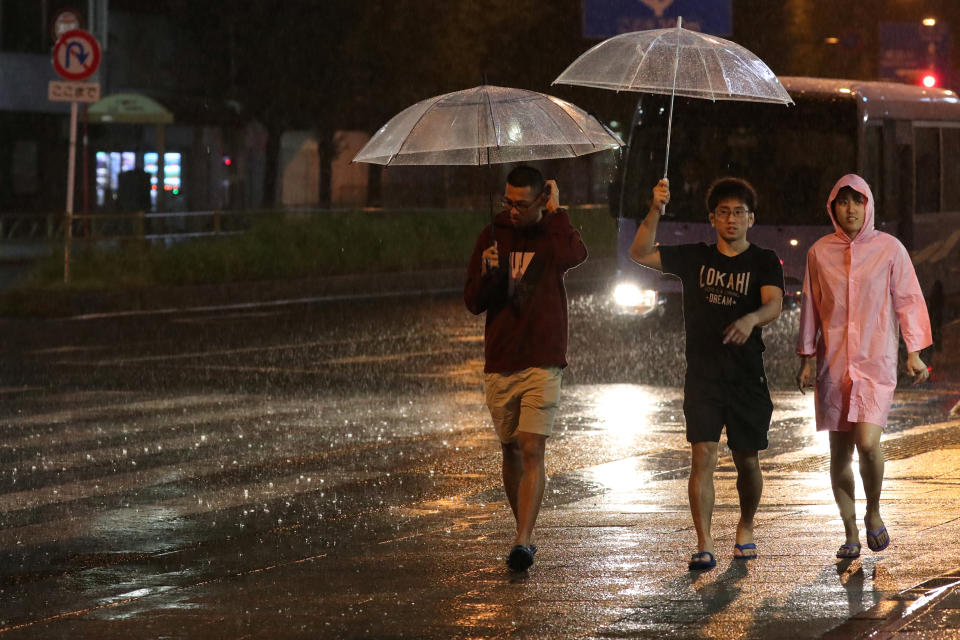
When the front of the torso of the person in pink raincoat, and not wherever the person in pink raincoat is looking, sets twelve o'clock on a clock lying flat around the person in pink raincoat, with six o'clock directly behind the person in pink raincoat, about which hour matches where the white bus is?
The white bus is roughly at 6 o'clock from the person in pink raincoat.

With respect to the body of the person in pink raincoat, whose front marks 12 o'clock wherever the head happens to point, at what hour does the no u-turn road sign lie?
The no u-turn road sign is roughly at 5 o'clock from the person in pink raincoat.

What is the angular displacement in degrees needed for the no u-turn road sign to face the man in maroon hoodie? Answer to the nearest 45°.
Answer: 0° — it already faces them

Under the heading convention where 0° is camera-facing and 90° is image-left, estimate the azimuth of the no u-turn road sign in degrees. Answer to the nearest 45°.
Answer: approximately 0°

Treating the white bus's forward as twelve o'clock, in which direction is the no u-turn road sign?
The no u-turn road sign is roughly at 2 o'clock from the white bus.

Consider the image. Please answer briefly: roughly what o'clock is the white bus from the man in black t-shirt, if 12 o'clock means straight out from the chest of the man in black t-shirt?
The white bus is roughly at 6 o'clock from the man in black t-shirt.

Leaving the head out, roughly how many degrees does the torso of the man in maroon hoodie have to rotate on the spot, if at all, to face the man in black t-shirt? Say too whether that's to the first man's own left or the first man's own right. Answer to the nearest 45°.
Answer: approximately 90° to the first man's own left
